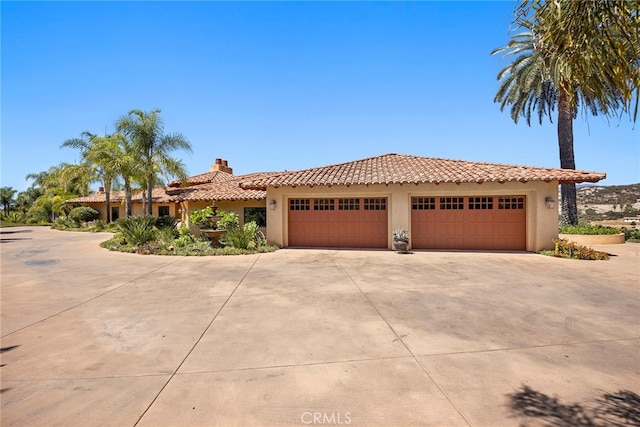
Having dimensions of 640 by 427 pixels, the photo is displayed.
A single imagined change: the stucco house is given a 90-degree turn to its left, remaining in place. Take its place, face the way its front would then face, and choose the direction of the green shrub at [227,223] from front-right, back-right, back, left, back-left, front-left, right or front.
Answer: back

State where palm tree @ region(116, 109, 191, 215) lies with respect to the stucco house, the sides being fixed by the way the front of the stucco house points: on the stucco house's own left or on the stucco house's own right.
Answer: on the stucco house's own right

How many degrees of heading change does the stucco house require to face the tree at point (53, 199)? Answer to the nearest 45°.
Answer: approximately 135° to its right

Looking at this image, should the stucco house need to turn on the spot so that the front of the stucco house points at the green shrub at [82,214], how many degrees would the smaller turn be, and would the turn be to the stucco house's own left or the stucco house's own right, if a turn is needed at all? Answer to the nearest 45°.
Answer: approximately 135° to the stucco house's own right

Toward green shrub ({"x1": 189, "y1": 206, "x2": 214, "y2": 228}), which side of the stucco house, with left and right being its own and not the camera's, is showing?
right

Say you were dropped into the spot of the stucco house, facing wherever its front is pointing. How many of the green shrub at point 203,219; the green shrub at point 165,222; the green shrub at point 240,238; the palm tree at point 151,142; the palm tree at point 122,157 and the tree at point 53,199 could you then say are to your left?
0

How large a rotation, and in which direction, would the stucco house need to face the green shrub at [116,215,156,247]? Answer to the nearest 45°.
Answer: approximately 90° to its right

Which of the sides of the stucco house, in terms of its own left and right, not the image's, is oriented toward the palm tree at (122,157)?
right

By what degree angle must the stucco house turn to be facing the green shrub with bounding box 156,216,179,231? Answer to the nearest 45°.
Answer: approximately 90° to its right

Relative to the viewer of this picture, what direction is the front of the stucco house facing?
facing the viewer
